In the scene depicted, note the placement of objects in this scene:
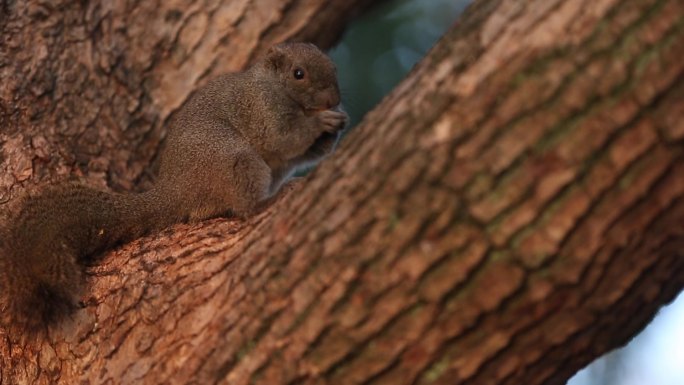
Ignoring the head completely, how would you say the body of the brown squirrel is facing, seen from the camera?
to the viewer's right
